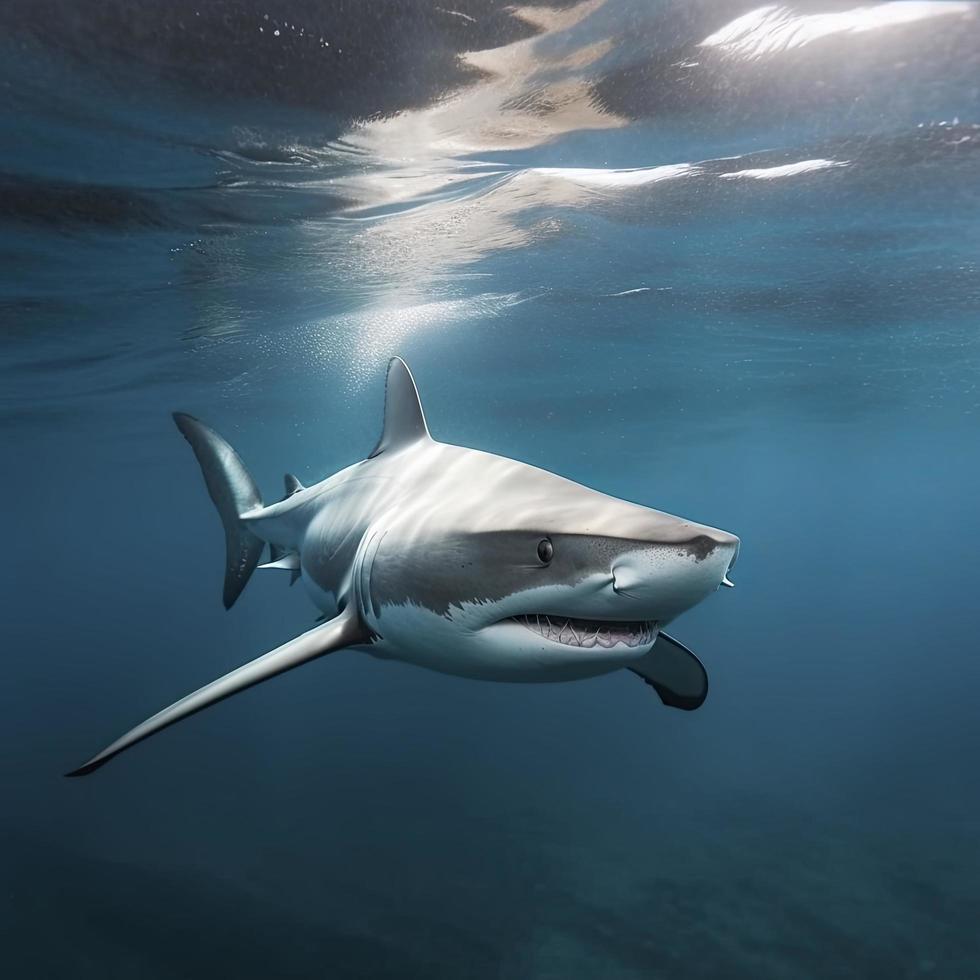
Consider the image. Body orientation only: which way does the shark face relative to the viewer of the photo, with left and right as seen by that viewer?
facing the viewer and to the right of the viewer
